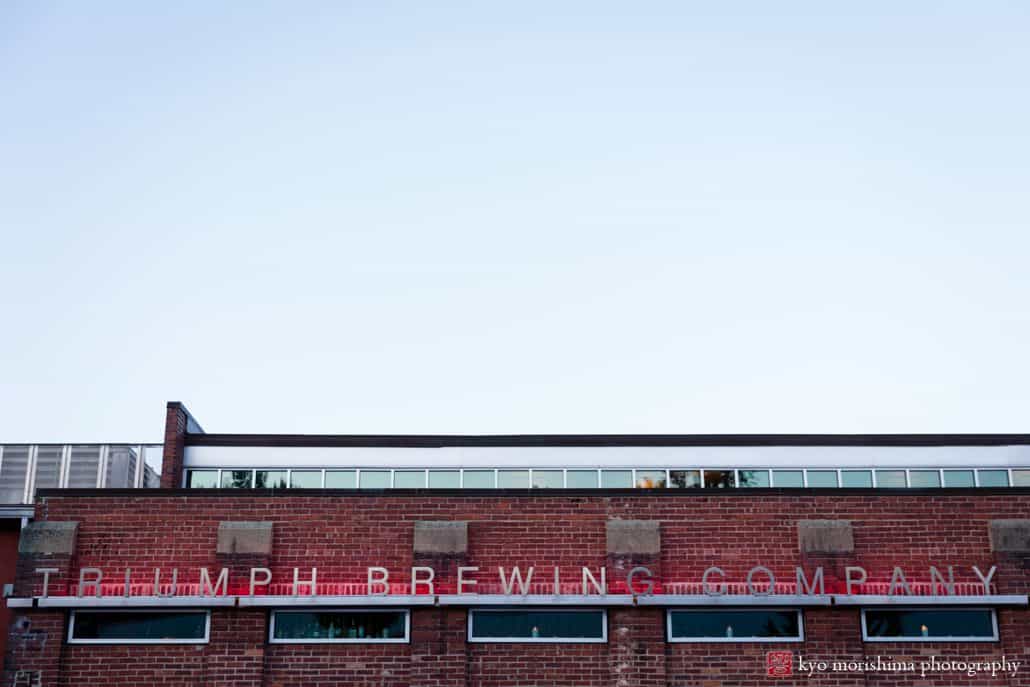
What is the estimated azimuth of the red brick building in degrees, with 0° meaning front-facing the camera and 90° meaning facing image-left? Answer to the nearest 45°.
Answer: approximately 0°
